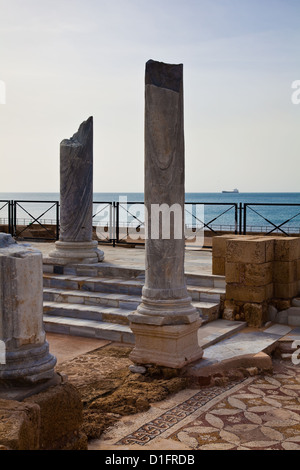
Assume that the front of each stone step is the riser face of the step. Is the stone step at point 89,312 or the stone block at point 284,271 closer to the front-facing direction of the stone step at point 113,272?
the stone step

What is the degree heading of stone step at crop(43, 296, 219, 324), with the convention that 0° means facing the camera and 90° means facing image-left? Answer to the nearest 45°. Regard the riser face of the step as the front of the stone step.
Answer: approximately 0°

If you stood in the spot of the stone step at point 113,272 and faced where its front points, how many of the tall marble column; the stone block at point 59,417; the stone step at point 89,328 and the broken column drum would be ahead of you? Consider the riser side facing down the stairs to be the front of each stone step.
4

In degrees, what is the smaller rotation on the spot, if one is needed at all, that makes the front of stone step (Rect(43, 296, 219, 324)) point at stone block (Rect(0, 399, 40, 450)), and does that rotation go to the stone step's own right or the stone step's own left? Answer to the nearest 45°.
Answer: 0° — it already faces it

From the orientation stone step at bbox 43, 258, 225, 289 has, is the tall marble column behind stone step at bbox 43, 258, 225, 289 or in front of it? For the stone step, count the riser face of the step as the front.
in front

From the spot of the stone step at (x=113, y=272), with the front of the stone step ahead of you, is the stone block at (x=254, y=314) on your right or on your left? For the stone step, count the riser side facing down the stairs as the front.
on your left

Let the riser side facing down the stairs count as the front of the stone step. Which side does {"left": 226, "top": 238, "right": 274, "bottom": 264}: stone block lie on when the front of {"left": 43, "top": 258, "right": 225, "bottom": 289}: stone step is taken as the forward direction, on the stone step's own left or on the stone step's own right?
on the stone step's own left

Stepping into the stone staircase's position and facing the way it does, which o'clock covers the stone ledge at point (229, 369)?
The stone ledge is roughly at 11 o'clock from the stone staircase.

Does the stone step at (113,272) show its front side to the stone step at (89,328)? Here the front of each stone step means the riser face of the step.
yes

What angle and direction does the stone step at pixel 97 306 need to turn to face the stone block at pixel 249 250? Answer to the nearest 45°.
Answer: approximately 90° to its left

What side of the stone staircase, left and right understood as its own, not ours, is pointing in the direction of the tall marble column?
front

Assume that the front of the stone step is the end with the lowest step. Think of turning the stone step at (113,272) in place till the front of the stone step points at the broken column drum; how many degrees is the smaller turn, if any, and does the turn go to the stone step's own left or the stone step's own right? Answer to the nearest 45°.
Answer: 0° — it already faces it

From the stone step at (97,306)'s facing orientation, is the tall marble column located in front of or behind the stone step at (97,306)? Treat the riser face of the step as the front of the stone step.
in front

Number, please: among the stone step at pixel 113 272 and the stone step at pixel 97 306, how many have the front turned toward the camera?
2
